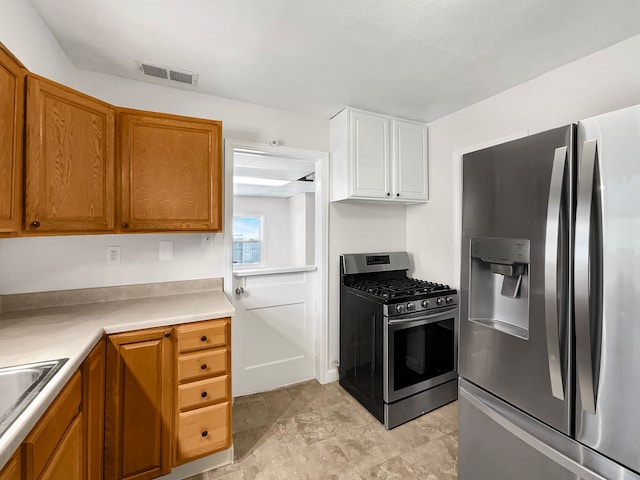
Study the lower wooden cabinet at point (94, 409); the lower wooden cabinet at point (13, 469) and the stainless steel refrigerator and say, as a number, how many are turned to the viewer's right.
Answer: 2

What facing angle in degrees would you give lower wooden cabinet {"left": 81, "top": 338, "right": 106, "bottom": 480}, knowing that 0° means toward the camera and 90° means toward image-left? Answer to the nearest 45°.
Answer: approximately 270°

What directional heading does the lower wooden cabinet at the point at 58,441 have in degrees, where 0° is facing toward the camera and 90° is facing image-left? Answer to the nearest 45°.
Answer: approximately 270°

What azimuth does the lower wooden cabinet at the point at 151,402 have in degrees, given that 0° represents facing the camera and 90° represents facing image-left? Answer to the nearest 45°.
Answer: approximately 315°

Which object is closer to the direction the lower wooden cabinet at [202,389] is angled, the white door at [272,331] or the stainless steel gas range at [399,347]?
the stainless steel gas range

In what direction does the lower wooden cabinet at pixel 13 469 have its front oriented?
to the viewer's right

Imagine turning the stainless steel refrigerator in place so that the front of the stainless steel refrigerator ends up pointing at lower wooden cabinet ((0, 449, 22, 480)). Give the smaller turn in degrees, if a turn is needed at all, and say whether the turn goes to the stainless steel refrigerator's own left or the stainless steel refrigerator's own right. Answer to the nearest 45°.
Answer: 0° — it already faces it

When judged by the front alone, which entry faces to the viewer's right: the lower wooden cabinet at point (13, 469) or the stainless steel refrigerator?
the lower wooden cabinet

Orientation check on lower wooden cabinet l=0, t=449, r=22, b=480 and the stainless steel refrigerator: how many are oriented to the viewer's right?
1
